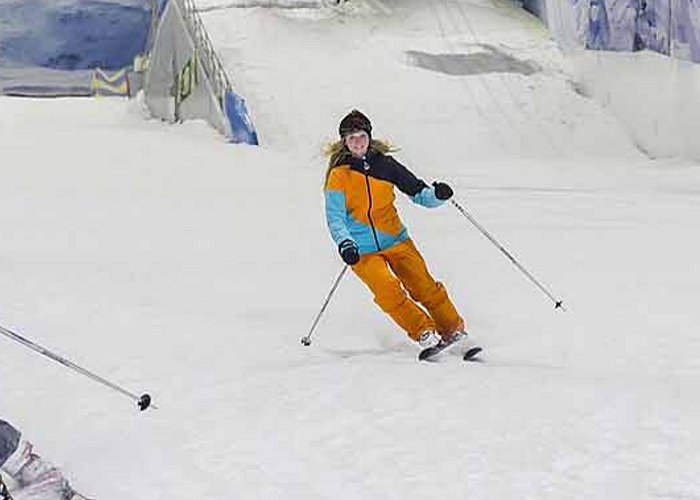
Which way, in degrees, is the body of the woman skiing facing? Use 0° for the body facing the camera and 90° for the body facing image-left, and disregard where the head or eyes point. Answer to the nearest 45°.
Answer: approximately 0°
